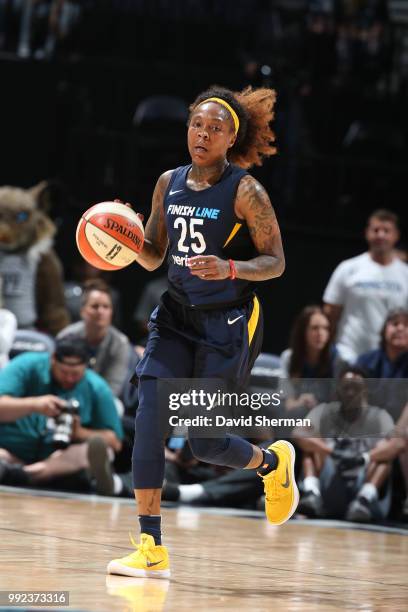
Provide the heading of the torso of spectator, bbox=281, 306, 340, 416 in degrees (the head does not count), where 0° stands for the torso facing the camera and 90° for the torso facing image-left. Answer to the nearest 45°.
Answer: approximately 315°

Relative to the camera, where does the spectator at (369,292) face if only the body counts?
toward the camera

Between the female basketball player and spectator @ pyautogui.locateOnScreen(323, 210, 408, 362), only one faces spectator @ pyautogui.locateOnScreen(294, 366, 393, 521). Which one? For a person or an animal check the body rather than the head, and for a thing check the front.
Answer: spectator @ pyautogui.locateOnScreen(323, 210, 408, 362)

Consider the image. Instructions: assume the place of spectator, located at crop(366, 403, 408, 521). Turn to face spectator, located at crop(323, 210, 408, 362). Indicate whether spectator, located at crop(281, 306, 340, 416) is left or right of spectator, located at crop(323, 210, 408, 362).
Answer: left

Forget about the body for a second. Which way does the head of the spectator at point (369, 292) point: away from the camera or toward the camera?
toward the camera

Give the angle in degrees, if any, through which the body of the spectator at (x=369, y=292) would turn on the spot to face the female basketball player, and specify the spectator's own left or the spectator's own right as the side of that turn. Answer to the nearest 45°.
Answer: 0° — they already face them

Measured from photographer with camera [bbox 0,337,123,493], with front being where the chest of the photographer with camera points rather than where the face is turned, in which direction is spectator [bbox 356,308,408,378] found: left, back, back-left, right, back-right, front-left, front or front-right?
left

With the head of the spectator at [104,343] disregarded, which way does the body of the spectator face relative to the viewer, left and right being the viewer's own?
facing the viewer

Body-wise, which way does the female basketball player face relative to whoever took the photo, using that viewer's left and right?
facing the viewer and to the left of the viewer
